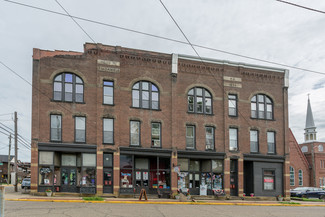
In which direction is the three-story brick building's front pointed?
toward the camera

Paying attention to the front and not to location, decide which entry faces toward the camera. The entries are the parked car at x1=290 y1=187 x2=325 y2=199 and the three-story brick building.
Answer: the three-story brick building

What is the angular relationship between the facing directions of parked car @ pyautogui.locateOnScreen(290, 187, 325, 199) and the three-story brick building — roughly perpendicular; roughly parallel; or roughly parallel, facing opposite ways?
roughly perpendicular

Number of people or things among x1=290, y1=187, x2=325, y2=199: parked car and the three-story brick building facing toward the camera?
1

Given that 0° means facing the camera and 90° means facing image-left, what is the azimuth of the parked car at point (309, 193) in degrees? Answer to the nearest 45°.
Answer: approximately 90°

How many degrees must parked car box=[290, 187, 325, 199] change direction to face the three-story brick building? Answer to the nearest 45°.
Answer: approximately 45° to its left

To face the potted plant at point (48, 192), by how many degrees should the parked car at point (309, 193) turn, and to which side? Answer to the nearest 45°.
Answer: approximately 45° to its left
